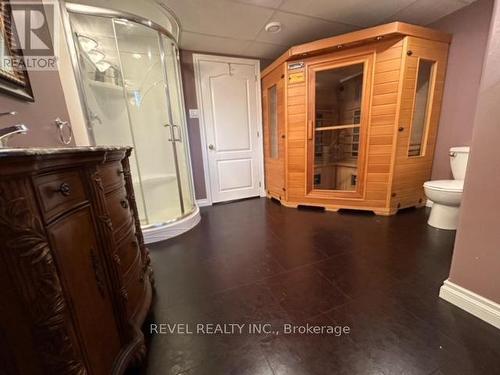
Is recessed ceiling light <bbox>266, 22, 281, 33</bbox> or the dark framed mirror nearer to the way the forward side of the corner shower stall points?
the recessed ceiling light

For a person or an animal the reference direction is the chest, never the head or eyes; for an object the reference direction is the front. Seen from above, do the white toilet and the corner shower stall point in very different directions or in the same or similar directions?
very different directions

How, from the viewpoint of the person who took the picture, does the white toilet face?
facing the viewer and to the left of the viewer

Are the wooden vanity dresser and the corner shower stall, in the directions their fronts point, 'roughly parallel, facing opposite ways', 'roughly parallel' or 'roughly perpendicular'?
roughly parallel

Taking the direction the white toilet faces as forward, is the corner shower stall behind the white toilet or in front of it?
in front

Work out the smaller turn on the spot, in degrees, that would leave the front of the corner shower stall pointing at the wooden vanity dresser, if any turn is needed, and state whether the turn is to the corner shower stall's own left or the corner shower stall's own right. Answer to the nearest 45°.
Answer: approximately 45° to the corner shower stall's own right

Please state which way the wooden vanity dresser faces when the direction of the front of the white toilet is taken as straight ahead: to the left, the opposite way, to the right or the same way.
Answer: the opposite way

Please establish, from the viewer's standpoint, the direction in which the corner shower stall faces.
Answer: facing the viewer and to the right of the viewer

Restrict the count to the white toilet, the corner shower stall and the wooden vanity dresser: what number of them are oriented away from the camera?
0

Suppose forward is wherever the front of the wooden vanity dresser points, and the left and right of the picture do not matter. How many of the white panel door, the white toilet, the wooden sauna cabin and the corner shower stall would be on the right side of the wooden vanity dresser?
0

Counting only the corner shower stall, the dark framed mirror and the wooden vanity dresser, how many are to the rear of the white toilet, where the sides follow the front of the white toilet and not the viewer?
0

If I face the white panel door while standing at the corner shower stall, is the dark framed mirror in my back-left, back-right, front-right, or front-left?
back-right

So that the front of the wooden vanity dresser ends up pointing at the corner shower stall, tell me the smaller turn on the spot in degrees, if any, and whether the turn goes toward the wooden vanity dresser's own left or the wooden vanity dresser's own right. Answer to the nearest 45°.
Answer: approximately 90° to the wooden vanity dresser's own left

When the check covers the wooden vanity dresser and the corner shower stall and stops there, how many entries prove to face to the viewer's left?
0

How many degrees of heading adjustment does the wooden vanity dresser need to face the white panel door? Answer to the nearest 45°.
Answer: approximately 90° to its left

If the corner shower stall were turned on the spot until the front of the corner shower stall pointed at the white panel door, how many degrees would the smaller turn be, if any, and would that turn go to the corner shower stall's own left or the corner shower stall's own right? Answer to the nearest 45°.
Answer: approximately 45° to the corner shower stall's own left

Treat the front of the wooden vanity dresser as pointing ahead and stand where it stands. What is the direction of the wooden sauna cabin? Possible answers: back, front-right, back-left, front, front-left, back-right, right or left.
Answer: front-left

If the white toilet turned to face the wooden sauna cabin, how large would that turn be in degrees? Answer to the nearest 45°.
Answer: approximately 45° to its right
